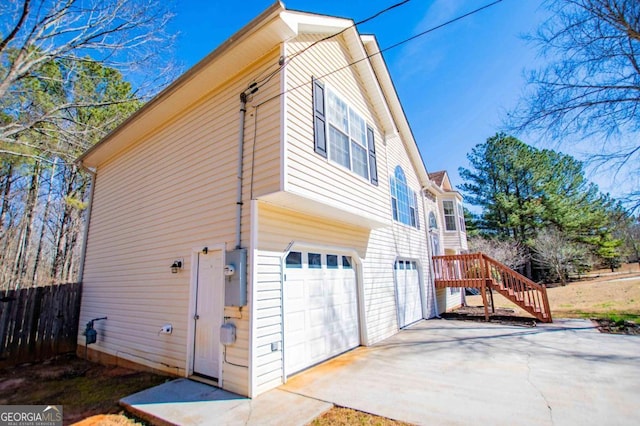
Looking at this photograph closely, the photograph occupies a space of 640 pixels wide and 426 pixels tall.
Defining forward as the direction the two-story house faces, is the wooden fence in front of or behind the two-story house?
behind

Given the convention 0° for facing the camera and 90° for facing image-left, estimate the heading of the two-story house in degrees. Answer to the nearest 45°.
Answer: approximately 315°
